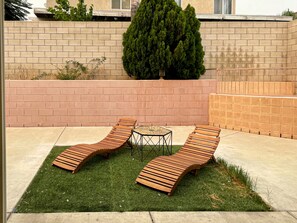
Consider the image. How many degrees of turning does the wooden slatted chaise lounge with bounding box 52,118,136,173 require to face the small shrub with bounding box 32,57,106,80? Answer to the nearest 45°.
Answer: approximately 135° to its right

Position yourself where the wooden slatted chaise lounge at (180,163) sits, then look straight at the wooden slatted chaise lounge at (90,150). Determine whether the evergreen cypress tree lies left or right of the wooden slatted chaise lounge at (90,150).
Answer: right

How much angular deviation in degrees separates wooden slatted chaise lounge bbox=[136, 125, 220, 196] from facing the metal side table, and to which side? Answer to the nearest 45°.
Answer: approximately 135° to its right

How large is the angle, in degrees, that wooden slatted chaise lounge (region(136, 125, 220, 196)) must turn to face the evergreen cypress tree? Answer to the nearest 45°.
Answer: approximately 135° to its right

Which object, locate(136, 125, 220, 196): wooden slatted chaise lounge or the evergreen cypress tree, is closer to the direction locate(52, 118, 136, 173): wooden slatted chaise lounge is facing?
the wooden slatted chaise lounge

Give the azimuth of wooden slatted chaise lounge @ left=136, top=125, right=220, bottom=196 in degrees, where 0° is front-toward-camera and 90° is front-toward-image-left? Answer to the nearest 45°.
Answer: approximately 45°

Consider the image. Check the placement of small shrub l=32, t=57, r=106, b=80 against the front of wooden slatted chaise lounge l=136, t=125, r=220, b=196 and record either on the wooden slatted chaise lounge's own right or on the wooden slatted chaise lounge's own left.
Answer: on the wooden slatted chaise lounge's own right

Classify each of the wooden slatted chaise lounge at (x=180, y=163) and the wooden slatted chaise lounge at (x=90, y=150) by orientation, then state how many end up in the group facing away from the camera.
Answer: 0

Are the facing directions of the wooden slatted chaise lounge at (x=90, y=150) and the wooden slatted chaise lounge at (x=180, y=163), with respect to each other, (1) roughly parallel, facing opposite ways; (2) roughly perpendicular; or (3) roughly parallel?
roughly parallel

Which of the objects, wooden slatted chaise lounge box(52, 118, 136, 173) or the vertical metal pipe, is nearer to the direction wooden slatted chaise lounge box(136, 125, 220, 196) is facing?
the vertical metal pipe
